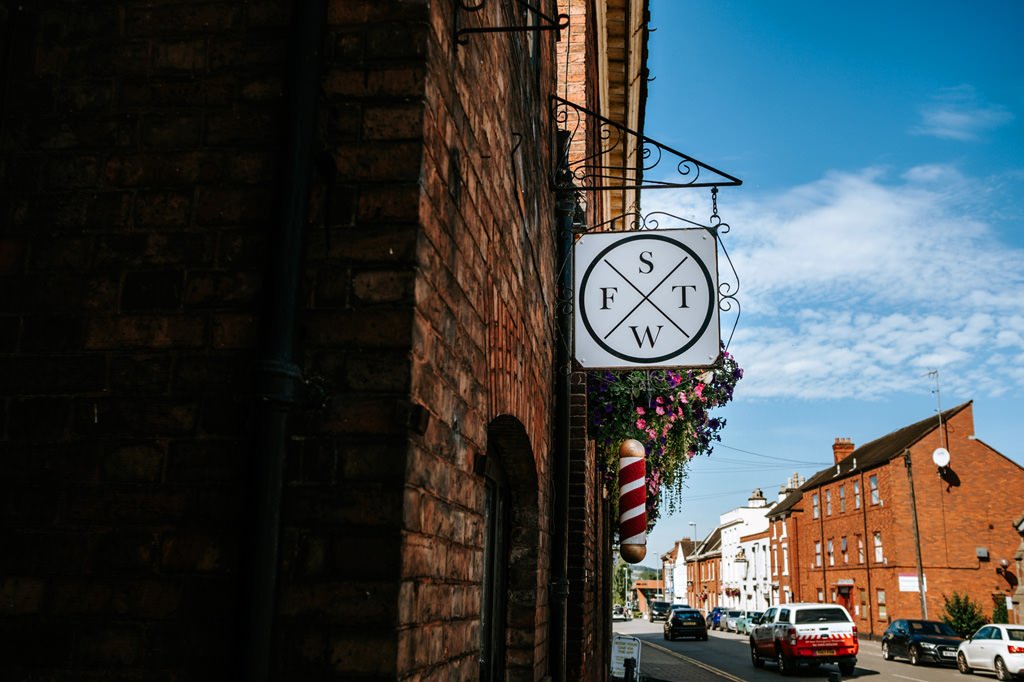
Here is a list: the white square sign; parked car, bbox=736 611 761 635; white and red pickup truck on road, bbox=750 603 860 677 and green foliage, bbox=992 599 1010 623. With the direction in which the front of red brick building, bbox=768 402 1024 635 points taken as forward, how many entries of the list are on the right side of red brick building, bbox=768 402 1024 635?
1

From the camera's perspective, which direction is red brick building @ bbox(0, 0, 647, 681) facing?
to the viewer's right

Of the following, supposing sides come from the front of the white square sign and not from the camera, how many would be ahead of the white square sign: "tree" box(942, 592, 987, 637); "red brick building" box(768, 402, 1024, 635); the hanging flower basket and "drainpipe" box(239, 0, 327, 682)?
1

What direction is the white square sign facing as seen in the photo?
toward the camera

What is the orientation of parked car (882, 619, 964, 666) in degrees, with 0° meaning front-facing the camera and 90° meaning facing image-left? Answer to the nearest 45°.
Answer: approximately 315°

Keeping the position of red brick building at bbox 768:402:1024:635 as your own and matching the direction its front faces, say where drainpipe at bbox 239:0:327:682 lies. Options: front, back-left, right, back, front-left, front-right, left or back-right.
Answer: front-left

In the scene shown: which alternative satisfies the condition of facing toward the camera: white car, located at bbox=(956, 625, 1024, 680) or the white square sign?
the white square sign

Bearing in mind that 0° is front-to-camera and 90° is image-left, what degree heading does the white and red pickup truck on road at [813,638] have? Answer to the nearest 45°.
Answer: approximately 135°

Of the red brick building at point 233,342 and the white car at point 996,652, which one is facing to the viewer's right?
the red brick building

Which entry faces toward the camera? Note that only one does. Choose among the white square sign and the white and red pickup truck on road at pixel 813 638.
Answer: the white square sign

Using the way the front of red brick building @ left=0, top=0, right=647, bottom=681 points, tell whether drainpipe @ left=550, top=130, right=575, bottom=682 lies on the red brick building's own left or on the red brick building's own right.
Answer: on the red brick building's own left

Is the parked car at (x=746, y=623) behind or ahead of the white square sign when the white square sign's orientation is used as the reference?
behind

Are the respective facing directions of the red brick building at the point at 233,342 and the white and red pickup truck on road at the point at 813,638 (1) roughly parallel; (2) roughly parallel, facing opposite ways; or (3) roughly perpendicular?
roughly perpendicular

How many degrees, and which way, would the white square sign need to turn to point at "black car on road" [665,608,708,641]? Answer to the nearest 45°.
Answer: approximately 180°
